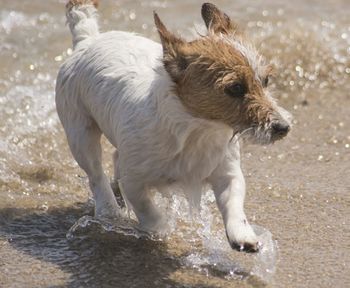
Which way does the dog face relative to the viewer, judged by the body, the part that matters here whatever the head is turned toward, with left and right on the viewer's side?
facing the viewer and to the right of the viewer

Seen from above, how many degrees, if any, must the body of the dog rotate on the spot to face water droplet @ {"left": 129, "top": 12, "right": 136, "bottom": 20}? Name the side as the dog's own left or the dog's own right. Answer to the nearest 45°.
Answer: approximately 135° to the dog's own left
